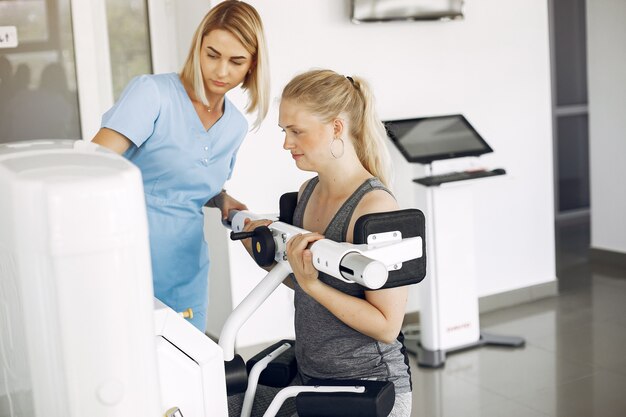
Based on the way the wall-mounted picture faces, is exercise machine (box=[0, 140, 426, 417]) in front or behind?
in front

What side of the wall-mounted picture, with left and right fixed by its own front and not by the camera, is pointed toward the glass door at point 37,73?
right

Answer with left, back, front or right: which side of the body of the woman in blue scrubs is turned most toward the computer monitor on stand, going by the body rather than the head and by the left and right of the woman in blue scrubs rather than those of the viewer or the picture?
left

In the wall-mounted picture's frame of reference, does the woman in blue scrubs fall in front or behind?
in front

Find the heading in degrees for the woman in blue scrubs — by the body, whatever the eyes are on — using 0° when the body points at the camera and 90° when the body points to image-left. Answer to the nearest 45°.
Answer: approximately 315°

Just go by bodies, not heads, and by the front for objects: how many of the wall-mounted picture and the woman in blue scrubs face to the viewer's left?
0

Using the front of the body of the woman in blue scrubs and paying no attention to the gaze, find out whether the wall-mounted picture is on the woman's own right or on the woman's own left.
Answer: on the woman's own left

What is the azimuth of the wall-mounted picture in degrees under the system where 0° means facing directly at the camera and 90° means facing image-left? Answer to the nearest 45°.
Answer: approximately 0°

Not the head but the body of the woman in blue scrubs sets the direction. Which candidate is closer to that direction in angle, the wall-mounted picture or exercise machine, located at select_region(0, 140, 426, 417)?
the exercise machine
